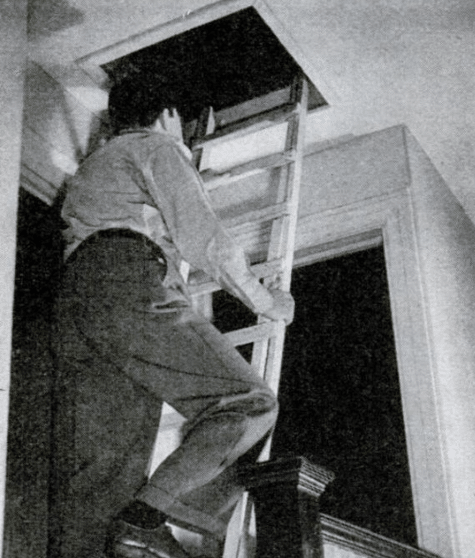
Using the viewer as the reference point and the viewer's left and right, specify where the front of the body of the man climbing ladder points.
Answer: facing away from the viewer and to the right of the viewer
